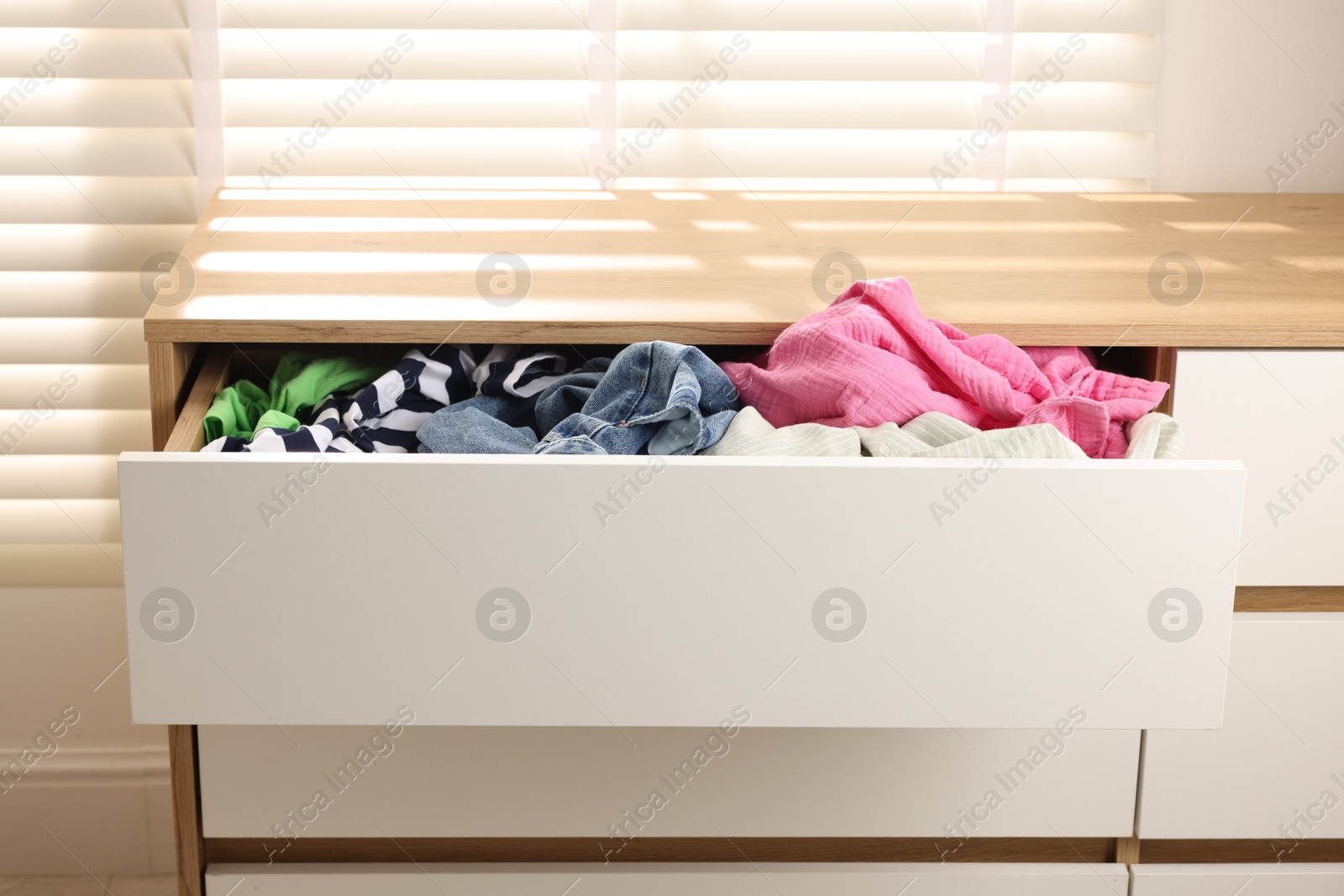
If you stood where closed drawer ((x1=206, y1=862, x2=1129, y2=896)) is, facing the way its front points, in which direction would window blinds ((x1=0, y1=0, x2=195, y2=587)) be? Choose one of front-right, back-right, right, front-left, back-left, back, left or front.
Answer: back-right

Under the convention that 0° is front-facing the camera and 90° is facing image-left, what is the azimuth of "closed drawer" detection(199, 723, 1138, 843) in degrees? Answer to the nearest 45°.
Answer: approximately 0°

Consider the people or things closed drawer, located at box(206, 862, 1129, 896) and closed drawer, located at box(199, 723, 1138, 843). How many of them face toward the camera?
2
